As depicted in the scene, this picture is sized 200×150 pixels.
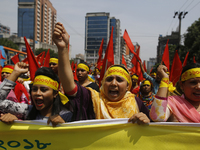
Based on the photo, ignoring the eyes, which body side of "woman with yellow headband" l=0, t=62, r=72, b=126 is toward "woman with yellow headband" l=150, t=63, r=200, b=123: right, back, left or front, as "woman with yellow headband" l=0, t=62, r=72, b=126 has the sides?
left

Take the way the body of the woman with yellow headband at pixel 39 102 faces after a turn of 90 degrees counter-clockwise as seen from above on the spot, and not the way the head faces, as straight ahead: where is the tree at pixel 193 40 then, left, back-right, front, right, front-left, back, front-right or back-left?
left

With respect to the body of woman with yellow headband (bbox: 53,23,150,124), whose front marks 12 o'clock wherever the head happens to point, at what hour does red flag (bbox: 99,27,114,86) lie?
The red flag is roughly at 6 o'clock from the woman with yellow headband.

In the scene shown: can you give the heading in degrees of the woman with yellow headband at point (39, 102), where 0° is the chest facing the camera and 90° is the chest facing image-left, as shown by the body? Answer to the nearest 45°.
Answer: approximately 45°

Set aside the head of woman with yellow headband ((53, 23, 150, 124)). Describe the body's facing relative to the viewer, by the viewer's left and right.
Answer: facing the viewer

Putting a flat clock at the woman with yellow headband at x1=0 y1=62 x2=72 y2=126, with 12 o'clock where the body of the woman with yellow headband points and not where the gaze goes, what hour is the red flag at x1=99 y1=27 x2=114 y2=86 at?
The red flag is roughly at 6 o'clock from the woman with yellow headband.

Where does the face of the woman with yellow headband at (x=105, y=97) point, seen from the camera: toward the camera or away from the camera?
toward the camera

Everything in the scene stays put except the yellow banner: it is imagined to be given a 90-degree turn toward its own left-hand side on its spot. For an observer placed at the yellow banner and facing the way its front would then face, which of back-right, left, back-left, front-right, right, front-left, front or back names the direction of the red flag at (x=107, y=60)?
left

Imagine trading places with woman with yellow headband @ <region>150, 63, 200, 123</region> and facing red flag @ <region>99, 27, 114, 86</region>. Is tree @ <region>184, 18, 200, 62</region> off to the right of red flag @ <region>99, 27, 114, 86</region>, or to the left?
right

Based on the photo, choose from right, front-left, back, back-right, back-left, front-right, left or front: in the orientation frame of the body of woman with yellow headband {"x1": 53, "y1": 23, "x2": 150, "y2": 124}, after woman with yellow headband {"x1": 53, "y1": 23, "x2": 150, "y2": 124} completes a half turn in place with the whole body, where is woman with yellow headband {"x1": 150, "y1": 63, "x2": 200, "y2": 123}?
right
